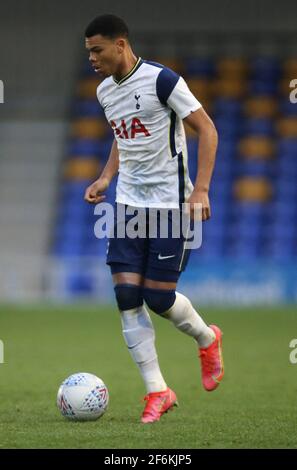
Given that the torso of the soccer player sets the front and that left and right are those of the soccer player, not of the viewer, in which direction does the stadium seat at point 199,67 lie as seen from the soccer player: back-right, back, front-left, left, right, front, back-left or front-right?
back-right

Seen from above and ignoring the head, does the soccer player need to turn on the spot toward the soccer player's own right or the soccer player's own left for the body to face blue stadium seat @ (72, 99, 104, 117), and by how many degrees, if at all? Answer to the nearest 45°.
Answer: approximately 135° to the soccer player's own right

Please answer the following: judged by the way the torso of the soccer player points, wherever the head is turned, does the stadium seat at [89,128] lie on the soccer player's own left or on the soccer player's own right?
on the soccer player's own right

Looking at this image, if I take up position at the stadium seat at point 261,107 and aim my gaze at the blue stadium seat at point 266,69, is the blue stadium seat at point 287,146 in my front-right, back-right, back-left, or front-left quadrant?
back-right

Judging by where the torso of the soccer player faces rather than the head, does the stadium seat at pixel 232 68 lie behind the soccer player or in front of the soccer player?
behind

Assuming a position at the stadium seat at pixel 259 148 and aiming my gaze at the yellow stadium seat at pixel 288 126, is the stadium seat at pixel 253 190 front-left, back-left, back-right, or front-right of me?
back-right

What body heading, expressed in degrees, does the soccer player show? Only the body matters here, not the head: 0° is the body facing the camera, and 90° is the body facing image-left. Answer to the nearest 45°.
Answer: approximately 45°

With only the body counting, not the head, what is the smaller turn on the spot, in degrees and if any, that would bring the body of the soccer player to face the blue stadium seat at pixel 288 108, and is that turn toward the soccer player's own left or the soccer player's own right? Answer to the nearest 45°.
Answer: approximately 135° to the soccer player's own right

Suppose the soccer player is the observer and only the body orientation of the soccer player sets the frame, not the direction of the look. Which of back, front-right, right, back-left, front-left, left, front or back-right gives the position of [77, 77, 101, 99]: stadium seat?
back-right

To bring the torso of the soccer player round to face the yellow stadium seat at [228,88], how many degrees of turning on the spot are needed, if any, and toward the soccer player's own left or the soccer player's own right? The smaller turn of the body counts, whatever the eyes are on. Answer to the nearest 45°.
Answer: approximately 135° to the soccer player's own right

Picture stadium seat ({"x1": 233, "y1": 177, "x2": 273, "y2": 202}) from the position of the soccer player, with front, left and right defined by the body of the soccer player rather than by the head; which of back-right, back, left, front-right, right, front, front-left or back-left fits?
back-right

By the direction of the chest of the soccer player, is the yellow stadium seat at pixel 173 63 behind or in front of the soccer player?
behind
